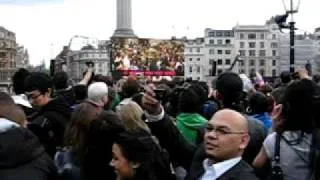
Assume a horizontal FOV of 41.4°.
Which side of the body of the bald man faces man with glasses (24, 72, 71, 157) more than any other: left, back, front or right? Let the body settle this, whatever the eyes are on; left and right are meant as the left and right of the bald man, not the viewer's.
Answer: right

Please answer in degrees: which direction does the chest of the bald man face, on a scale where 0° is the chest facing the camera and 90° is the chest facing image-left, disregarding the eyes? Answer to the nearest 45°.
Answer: approximately 45°

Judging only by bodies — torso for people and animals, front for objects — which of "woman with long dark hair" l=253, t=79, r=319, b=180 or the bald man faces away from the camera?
the woman with long dark hair

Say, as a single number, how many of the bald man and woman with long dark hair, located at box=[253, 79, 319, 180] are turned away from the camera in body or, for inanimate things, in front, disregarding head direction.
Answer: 1

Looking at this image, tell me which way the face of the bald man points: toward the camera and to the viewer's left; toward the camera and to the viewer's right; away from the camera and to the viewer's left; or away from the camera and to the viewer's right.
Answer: toward the camera and to the viewer's left

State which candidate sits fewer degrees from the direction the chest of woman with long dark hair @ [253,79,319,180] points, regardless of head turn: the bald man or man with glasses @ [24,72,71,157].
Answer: the man with glasses

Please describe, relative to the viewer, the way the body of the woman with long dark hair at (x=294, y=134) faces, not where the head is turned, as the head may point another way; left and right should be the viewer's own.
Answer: facing away from the viewer

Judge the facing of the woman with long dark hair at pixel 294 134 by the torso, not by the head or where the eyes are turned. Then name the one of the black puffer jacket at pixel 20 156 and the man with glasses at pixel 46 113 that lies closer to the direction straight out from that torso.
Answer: the man with glasses
